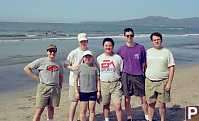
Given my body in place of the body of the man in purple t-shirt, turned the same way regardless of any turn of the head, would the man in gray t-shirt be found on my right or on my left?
on my right

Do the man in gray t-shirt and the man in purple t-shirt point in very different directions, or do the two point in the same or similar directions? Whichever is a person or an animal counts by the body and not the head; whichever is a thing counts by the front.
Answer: same or similar directions

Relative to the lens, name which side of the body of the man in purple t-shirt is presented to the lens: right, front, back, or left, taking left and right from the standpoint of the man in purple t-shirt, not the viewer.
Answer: front

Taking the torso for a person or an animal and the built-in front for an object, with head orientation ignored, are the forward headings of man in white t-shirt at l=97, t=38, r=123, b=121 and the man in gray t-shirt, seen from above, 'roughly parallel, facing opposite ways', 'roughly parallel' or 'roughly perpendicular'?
roughly parallel

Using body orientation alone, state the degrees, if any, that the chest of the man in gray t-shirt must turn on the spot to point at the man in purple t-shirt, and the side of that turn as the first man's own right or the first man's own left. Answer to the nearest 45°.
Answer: approximately 90° to the first man's own left

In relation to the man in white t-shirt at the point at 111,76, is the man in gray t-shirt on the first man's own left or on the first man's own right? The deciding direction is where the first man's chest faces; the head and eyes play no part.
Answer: on the first man's own right

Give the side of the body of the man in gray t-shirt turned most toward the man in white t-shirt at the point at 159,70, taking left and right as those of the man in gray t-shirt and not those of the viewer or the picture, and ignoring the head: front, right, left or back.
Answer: left

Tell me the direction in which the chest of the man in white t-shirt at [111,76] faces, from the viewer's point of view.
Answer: toward the camera

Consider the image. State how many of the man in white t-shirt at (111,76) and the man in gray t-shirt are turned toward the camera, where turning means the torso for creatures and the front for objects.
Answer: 2

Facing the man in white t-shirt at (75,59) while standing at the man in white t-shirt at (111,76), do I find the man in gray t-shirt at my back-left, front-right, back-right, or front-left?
front-left

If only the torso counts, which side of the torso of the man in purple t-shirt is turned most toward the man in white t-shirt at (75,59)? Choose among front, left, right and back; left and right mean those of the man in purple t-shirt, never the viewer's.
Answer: right

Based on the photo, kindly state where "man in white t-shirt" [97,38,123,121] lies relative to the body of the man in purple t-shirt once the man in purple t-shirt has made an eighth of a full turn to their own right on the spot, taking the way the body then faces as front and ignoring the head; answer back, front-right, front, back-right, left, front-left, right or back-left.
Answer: front
